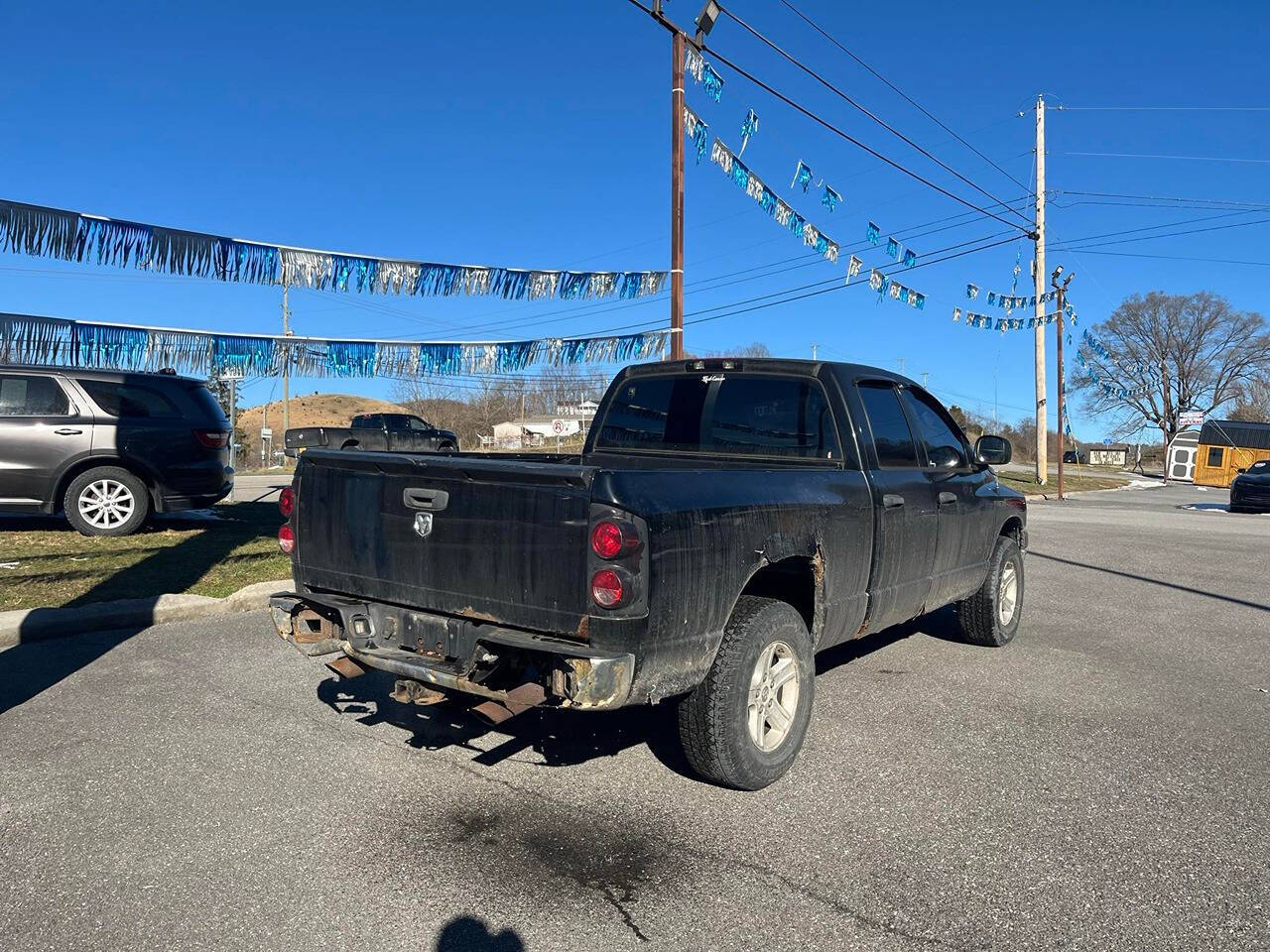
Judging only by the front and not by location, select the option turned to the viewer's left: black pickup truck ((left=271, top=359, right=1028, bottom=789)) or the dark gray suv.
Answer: the dark gray suv

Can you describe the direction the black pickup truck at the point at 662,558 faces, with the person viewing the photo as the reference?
facing away from the viewer and to the right of the viewer

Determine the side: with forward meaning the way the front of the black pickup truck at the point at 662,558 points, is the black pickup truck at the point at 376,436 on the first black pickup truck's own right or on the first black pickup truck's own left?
on the first black pickup truck's own left

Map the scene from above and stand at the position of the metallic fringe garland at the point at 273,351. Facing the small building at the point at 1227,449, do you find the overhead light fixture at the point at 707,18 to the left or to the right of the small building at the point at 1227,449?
right

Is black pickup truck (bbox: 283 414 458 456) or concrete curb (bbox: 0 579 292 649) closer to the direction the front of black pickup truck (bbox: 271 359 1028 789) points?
the black pickup truck

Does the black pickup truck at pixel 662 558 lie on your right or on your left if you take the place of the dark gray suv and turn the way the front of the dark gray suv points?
on your left

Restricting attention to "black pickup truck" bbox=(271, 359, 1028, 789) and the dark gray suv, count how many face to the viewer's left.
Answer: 1

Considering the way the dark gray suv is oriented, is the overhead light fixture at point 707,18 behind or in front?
behind

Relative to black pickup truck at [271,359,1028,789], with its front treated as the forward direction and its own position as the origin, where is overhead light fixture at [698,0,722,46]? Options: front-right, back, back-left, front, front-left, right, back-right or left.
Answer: front-left

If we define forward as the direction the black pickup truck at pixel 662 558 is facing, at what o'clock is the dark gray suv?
The dark gray suv is roughly at 9 o'clock from the black pickup truck.

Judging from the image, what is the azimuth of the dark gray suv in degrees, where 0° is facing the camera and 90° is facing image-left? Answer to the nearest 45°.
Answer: approximately 90°

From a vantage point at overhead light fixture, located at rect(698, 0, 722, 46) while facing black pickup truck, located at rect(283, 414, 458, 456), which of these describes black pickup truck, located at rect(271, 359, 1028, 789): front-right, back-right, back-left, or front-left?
back-left
